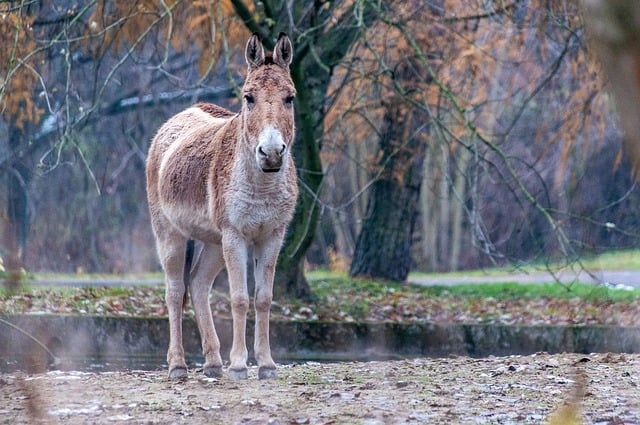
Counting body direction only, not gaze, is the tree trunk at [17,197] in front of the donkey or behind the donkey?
behind

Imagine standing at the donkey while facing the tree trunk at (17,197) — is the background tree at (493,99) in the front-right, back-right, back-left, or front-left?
front-right

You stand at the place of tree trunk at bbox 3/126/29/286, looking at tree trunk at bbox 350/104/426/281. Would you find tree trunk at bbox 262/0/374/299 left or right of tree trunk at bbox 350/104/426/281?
right

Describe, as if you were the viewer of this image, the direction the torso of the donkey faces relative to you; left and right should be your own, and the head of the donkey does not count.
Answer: facing the viewer and to the right of the viewer

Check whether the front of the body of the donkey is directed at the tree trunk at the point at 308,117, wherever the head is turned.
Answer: no

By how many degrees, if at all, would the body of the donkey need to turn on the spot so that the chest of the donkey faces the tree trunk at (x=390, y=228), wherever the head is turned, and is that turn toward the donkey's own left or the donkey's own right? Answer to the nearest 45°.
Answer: approximately 135° to the donkey's own left

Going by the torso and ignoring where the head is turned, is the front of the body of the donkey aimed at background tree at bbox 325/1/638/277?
no
